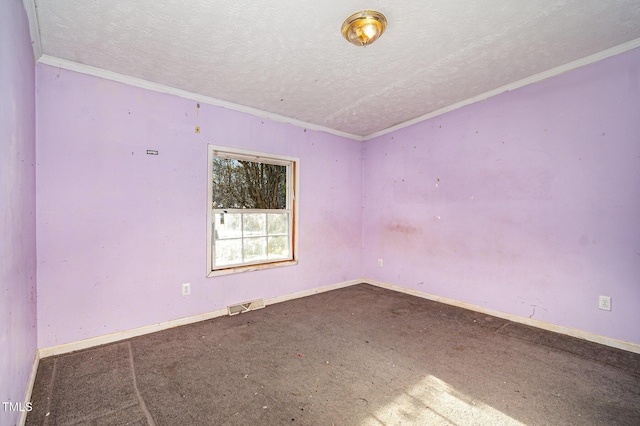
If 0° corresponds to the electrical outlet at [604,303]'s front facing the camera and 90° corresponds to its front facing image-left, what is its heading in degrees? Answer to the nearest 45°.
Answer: approximately 0°

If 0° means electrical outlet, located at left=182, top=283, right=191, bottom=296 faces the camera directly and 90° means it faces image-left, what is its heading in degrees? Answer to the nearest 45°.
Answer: approximately 0°

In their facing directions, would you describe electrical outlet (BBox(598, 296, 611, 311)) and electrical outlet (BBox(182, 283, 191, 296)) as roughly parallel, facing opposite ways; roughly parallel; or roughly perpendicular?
roughly perpendicular

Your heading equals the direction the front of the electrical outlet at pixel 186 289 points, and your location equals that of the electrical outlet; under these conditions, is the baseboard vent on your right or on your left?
on your left

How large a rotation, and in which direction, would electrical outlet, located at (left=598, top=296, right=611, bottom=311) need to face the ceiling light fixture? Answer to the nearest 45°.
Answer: approximately 45° to its right
